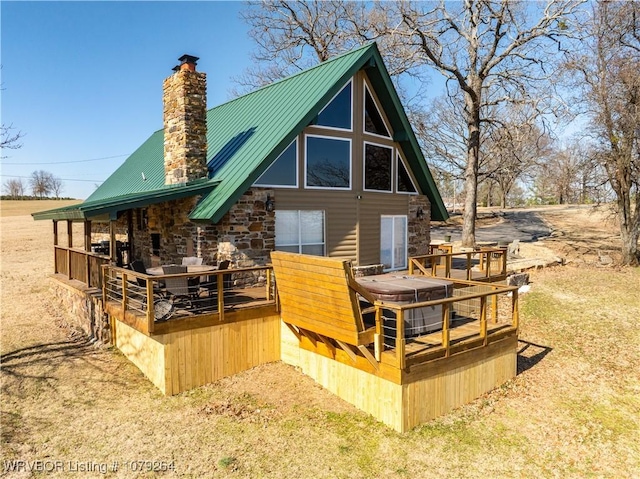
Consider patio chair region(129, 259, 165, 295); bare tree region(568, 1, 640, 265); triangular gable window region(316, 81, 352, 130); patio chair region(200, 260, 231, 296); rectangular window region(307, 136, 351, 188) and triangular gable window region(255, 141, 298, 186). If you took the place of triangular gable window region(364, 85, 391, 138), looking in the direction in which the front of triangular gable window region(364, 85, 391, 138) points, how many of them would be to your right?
5

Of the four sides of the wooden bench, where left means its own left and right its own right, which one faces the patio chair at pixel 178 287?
left

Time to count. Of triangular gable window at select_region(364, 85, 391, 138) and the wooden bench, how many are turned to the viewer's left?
0

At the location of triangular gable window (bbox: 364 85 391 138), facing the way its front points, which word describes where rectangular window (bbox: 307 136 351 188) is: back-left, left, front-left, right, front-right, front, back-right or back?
right

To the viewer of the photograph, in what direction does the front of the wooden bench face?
facing away from the viewer and to the right of the viewer

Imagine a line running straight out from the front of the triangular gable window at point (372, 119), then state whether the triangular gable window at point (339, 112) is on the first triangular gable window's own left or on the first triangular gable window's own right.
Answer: on the first triangular gable window's own right

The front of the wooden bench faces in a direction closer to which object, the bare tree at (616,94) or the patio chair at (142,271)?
the bare tree

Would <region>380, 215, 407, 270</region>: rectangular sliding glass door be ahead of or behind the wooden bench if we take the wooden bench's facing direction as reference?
ahead

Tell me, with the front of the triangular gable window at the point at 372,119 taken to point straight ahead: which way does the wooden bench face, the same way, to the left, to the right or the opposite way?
to the left

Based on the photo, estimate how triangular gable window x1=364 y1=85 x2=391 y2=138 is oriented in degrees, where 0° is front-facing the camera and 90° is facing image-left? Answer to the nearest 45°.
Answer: approximately 315°

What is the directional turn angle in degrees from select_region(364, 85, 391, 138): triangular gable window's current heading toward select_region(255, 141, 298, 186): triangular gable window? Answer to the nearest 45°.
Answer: approximately 90° to its right

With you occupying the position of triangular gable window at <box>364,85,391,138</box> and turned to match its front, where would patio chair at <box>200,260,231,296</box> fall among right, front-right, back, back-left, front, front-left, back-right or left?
right
